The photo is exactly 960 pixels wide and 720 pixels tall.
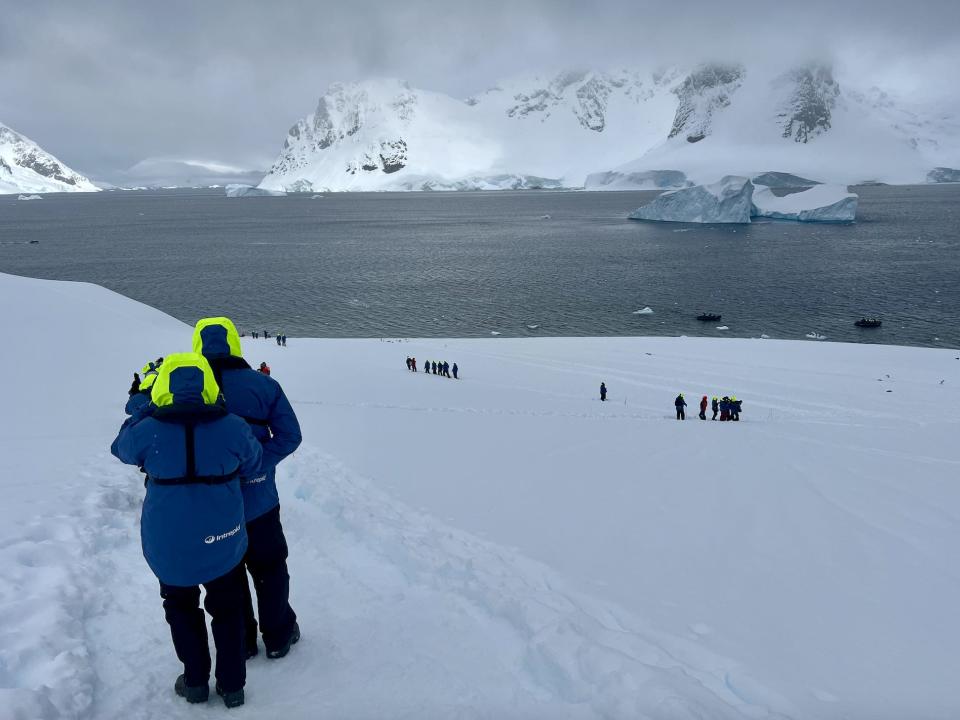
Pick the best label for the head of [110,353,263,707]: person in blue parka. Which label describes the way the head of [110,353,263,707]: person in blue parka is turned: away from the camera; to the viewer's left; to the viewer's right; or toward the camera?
away from the camera

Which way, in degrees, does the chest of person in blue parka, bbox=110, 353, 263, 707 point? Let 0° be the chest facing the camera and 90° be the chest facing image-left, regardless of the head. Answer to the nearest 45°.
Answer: approximately 180°

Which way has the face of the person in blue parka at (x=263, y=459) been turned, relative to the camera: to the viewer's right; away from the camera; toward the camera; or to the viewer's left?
away from the camera

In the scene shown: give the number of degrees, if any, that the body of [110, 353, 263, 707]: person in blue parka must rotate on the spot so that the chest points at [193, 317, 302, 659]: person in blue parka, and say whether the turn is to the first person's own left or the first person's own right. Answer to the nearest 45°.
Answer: approximately 45° to the first person's own right
